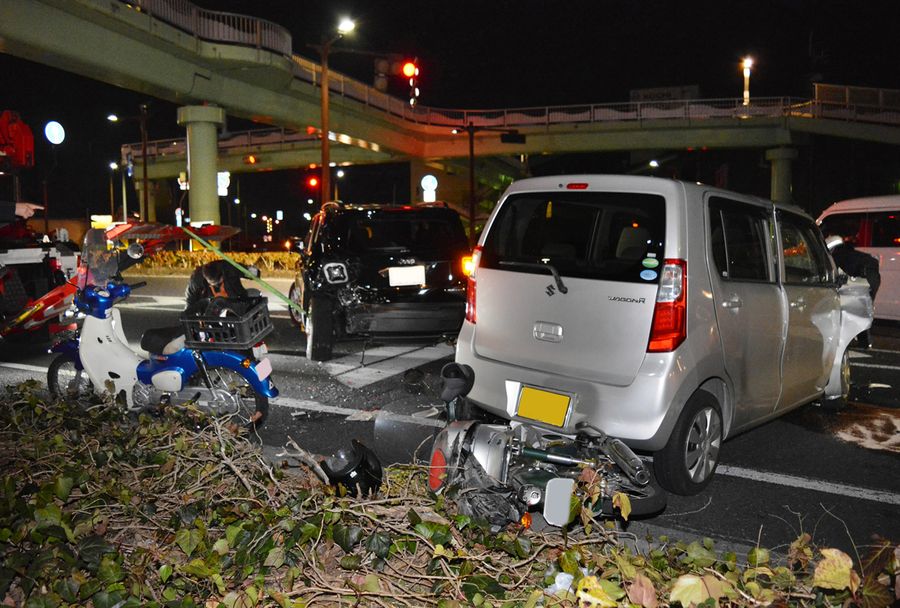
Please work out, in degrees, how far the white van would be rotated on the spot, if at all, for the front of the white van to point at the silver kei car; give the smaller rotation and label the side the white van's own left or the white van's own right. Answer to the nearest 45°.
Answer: approximately 90° to the white van's own left

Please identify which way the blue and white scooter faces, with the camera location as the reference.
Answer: facing away from the viewer and to the left of the viewer

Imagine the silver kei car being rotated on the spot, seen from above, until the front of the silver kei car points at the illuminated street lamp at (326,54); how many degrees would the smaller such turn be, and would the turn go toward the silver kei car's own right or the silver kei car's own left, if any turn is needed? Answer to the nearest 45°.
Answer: approximately 90° to the silver kei car's own left

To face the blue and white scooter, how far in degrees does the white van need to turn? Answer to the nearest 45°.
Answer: approximately 45° to its left

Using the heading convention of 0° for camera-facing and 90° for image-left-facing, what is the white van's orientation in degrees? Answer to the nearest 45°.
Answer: approximately 90°

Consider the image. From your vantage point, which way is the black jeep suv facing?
away from the camera

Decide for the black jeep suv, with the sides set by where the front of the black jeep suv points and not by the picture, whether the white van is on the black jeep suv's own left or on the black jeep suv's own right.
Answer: on the black jeep suv's own right

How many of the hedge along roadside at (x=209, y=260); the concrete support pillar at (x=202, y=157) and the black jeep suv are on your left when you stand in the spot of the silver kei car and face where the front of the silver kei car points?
3

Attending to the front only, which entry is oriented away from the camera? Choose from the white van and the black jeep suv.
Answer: the black jeep suv

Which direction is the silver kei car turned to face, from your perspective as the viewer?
facing away from the viewer and to the right of the viewer

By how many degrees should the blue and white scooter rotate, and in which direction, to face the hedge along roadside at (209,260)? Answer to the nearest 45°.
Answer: approximately 45° to its right

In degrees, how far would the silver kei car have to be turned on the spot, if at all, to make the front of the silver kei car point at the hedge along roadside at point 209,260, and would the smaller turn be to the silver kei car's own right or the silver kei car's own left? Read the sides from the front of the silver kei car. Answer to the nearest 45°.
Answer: approximately 90° to the silver kei car's own left

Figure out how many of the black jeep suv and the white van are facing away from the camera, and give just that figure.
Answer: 1
